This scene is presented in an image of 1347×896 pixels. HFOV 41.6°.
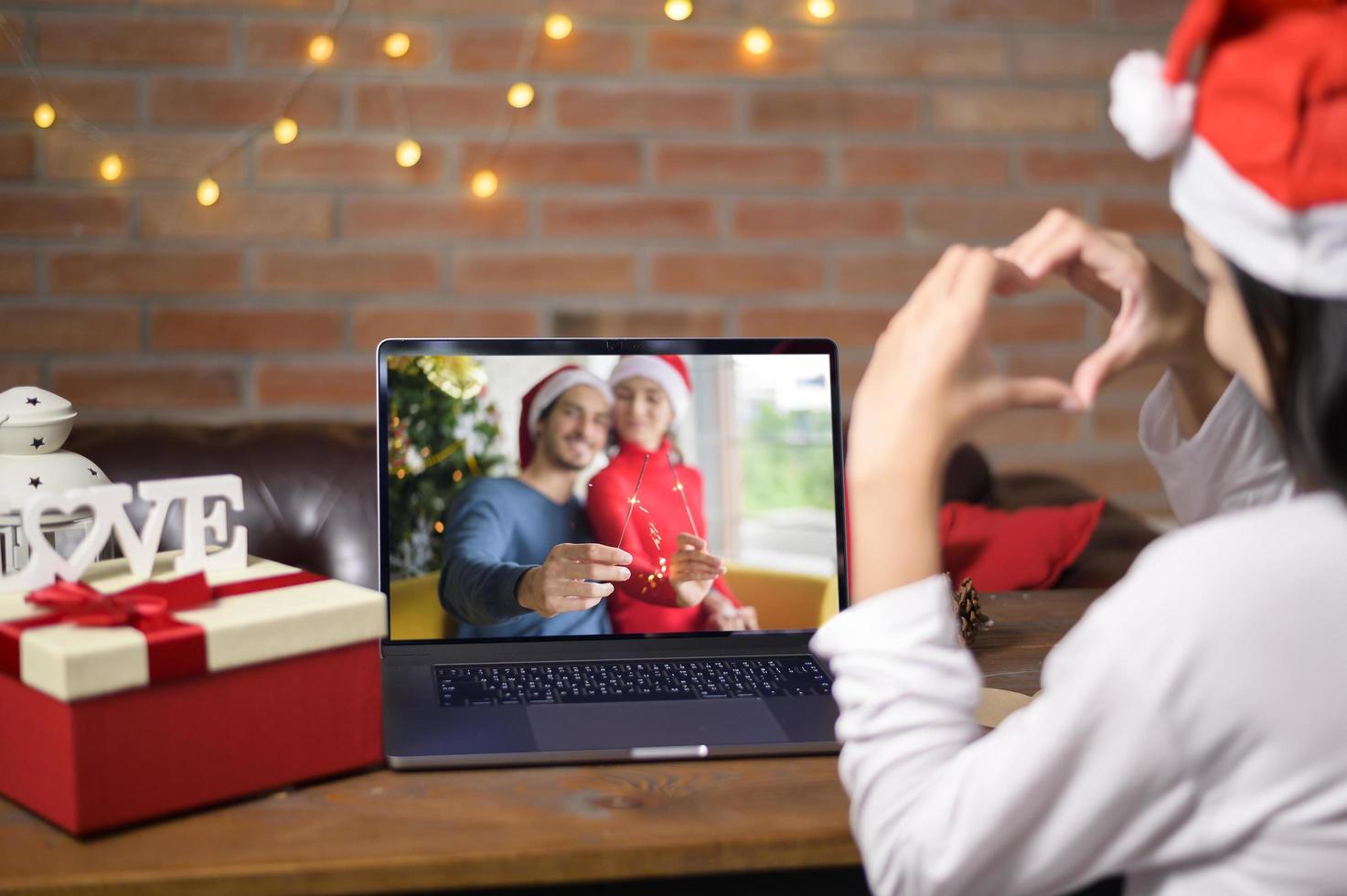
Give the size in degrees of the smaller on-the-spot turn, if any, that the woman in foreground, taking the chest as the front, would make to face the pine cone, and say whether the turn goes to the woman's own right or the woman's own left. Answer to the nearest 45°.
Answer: approximately 45° to the woman's own right

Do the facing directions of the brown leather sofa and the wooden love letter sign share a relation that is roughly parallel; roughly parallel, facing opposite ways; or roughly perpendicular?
roughly parallel

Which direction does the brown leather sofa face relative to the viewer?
toward the camera

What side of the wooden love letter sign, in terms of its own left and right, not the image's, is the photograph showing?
front

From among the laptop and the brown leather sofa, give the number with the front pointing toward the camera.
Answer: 2

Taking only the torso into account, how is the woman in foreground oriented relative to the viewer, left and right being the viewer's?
facing away from the viewer and to the left of the viewer

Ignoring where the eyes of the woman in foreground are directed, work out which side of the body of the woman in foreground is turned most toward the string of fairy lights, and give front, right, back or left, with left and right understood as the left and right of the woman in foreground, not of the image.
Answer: front

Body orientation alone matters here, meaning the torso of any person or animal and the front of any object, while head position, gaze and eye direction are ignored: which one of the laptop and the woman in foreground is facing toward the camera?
the laptop

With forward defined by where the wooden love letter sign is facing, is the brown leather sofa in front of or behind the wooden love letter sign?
behind

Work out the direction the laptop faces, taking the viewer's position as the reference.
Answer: facing the viewer

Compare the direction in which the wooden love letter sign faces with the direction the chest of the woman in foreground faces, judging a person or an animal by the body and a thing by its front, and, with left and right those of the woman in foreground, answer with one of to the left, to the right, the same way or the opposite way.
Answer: the opposite way

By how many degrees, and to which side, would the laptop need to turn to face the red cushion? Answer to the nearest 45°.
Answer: approximately 135° to its left

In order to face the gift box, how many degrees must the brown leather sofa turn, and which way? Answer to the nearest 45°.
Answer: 0° — it already faces it
